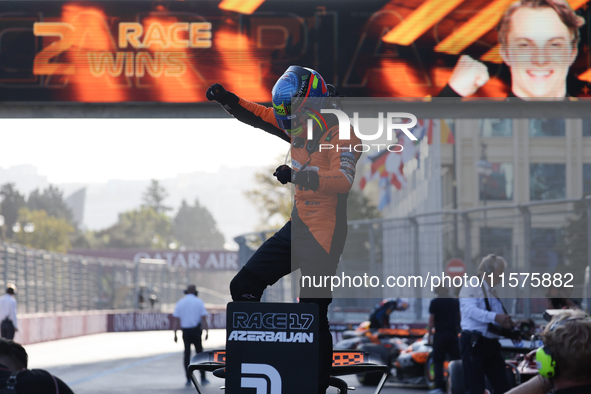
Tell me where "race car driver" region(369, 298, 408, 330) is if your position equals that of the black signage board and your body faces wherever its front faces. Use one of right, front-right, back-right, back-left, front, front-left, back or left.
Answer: back

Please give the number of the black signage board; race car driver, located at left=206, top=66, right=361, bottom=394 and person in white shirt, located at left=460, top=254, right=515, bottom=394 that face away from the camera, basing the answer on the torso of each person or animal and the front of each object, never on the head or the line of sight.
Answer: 0

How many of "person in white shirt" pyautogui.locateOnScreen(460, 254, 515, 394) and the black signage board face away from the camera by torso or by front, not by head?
0

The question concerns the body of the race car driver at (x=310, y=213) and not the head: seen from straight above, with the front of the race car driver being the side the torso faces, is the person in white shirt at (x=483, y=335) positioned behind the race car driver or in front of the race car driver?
behind

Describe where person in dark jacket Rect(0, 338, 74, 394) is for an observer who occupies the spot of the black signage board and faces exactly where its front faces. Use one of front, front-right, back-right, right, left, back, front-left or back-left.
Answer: right

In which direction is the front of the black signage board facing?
toward the camera

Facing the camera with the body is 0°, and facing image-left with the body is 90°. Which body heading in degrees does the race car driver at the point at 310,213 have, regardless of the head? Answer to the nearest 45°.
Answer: approximately 45°

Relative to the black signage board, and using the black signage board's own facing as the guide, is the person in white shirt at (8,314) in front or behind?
behind

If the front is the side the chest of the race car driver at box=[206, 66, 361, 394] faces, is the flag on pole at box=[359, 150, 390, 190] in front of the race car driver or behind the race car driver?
behind
